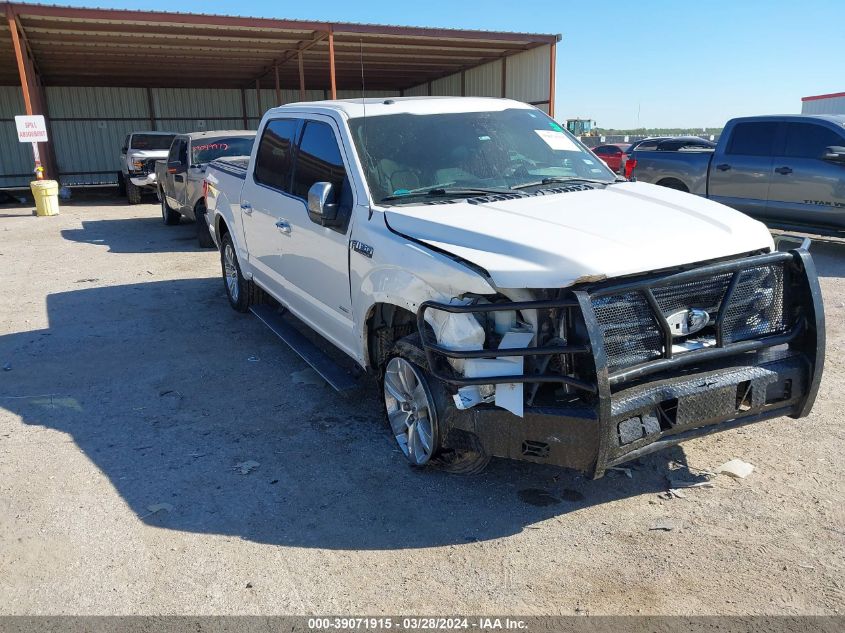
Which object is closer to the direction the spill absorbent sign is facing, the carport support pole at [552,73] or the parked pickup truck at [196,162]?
the parked pickup truck

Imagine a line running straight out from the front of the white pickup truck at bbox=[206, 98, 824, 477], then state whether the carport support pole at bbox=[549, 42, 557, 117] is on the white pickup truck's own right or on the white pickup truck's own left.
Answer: on the white pickup truck's own left

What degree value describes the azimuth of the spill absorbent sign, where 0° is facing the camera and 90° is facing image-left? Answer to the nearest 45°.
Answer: approximately 0°

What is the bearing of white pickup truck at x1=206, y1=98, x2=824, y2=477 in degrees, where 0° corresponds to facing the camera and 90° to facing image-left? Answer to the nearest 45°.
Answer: approximately 315°

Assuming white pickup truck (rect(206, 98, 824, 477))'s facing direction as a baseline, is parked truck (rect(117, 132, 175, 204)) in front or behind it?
behind

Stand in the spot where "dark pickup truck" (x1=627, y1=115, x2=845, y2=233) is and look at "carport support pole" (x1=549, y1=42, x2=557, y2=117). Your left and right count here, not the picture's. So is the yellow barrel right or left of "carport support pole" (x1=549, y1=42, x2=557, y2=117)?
left

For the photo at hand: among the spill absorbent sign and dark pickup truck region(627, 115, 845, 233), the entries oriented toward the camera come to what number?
1

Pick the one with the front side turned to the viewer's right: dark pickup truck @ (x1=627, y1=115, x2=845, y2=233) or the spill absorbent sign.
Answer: the dark pickup truck

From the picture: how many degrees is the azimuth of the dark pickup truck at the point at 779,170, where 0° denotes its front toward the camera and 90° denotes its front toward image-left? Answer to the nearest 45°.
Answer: approximately 270°

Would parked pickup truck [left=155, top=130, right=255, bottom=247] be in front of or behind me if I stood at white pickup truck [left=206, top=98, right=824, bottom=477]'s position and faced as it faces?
behind
